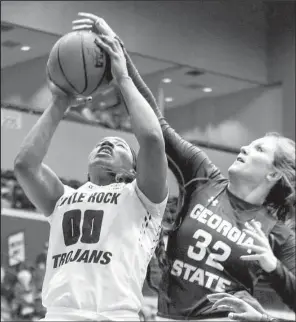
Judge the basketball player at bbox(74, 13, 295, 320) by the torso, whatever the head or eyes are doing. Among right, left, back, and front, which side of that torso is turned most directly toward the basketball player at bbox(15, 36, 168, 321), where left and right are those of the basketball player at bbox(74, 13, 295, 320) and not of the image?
right

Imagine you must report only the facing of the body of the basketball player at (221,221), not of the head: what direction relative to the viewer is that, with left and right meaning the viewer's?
facing the viewer and to the left of the viewer

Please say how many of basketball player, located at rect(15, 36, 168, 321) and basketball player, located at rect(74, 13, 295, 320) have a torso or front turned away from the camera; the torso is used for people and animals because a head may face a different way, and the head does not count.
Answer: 0

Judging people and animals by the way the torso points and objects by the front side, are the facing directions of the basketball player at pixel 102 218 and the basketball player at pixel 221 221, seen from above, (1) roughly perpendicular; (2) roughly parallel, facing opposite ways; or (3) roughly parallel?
roughly parallel

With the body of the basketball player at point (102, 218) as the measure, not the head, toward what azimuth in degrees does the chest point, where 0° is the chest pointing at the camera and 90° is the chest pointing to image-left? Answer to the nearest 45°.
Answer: approximately 45°
